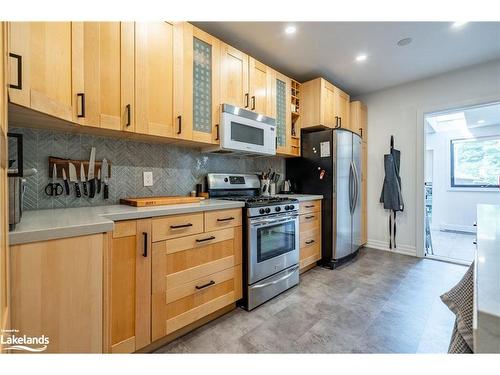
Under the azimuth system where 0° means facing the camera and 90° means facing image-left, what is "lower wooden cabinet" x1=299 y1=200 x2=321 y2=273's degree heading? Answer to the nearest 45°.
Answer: approximately 315°

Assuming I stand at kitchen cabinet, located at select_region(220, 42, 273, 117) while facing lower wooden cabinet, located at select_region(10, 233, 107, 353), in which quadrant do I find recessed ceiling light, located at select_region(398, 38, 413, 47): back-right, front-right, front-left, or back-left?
back-left

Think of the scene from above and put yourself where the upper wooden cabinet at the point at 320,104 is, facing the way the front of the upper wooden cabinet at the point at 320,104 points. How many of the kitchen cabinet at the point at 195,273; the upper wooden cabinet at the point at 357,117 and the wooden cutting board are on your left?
1

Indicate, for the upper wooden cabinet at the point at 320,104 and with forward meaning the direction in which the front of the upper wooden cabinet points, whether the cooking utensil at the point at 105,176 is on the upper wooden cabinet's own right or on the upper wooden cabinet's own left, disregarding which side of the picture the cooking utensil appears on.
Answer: on the upper wooden cabinet's own right

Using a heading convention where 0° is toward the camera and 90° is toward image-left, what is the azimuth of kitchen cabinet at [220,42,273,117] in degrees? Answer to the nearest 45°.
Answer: approximately 315°

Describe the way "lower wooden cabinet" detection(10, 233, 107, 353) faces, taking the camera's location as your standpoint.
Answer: facing to the right of the viewer

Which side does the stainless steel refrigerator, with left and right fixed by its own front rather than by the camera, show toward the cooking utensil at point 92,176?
right

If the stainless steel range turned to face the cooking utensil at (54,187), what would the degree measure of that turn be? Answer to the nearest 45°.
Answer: approximately 90° to its right
